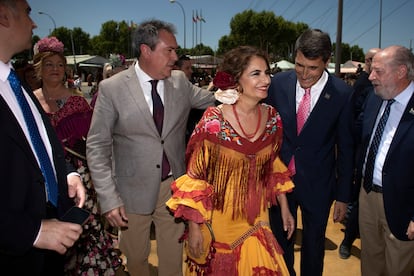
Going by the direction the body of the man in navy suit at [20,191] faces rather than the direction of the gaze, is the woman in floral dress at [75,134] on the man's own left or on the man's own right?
on the man's own left

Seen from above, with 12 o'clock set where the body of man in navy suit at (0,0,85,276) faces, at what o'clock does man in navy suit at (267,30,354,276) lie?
man in navy suit at (267,30,354,276) is roughly at 10 o'clock from man in navy suit at (0,0,85,276).

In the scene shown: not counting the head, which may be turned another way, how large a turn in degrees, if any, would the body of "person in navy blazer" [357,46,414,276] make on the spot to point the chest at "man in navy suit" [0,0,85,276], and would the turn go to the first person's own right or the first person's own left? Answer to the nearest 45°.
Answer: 0° — they already face them

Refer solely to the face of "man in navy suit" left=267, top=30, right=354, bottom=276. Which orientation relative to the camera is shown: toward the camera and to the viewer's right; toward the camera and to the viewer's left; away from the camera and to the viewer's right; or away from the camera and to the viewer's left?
toward the camera and to the viewer's left

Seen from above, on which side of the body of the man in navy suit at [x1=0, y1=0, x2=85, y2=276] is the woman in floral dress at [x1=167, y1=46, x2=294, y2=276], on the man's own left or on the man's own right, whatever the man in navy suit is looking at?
on the man's own left

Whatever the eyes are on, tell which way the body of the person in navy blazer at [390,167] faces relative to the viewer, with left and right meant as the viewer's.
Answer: facing the viewer and to the left of the viewer

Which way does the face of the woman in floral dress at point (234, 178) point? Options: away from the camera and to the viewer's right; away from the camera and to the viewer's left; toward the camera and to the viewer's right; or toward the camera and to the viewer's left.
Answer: toward the camera and to the viewer's right

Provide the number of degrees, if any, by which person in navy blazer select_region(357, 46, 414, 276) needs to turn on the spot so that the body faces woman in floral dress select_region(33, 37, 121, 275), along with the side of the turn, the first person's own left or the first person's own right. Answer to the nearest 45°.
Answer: approximately 45° to the first person's own right

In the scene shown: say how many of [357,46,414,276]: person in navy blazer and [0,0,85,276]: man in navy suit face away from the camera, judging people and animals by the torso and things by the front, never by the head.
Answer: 0

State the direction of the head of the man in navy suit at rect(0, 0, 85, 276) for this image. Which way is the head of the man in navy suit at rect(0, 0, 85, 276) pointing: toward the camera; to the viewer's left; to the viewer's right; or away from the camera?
to the viewer's right

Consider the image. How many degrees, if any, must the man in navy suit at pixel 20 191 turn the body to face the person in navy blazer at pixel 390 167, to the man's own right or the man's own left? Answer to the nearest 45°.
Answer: approximately 45° to the man's own left

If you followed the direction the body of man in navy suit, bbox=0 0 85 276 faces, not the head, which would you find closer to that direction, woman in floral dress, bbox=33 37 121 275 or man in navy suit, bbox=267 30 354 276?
the man in navy suit

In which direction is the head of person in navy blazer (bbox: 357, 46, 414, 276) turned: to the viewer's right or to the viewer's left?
to the viewer's left

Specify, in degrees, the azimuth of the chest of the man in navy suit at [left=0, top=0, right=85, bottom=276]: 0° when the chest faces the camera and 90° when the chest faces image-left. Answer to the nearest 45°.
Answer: approximately 315°
